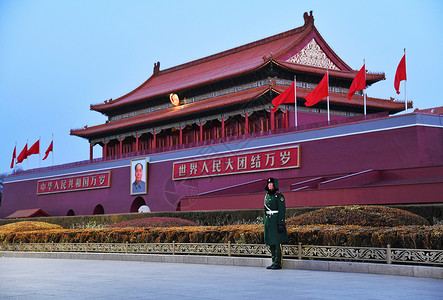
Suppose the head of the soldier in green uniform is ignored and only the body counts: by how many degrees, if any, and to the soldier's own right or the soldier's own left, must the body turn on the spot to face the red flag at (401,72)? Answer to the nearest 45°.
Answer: approximately 180°

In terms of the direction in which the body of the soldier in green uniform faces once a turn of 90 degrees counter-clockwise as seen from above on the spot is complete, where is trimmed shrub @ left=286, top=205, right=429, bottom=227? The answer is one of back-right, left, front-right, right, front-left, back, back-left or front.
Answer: left

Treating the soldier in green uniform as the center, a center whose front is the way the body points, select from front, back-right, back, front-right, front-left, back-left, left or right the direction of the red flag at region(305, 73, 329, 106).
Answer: back-right

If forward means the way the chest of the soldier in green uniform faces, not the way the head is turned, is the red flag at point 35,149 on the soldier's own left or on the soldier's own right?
on the soldier's own right

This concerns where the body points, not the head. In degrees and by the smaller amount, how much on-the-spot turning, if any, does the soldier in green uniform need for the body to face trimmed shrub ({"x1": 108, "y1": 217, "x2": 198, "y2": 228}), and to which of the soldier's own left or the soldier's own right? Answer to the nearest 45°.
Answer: approximately 90° to the soldier's own right

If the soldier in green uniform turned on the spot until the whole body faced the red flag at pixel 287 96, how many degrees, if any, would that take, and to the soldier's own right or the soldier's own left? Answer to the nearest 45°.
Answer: approximately 135° to the soldier's own right

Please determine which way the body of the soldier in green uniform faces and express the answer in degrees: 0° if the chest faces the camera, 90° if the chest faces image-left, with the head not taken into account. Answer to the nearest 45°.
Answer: approximately 45°
